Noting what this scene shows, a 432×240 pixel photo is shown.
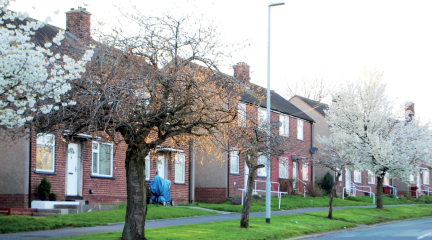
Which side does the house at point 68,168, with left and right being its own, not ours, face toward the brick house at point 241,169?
left

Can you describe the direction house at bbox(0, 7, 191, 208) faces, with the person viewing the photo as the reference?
facing the viewer and to the right of the viewer

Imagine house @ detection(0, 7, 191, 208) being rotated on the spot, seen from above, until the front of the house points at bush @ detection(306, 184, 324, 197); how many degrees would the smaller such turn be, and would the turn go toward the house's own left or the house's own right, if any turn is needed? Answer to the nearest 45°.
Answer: approximately 90° to the house's own left

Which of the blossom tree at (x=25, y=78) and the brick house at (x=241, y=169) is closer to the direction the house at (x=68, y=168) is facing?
the blossom tree

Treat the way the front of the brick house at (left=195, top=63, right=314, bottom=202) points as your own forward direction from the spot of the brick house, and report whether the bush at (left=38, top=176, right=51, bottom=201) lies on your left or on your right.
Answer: on your right

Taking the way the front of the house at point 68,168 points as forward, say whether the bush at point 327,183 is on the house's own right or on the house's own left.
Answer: on the house's own left

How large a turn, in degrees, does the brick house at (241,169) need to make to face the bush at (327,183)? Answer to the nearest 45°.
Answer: approximately 90° to its left

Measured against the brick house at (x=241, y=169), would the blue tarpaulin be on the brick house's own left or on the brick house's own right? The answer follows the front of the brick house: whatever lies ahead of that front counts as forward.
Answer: on the brick house's own right

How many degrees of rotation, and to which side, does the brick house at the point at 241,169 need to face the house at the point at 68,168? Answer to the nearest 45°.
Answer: approximately 90° to its right

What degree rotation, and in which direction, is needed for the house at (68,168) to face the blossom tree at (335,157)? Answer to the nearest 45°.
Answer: approximately 45° to its left

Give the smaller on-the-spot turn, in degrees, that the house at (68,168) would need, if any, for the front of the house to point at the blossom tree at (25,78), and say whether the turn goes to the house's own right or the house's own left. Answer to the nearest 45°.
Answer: approximately 45° to the house's own right
